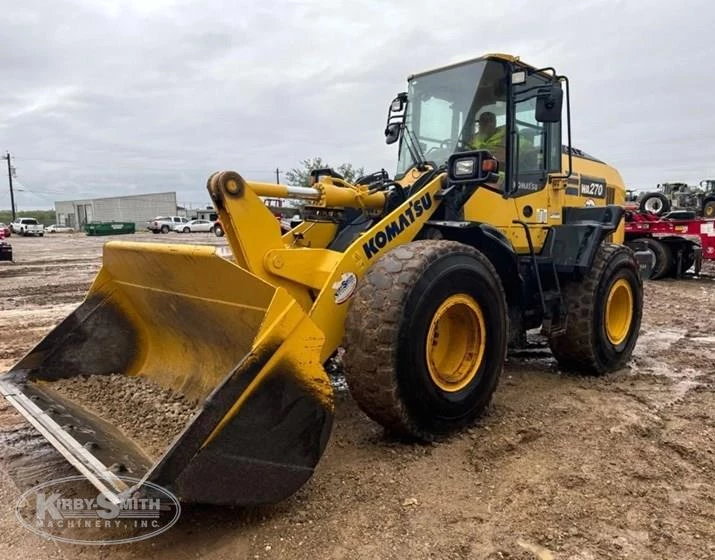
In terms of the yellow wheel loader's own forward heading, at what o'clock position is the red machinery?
The red machinery is roughly at 6 o'clock from the yellow wheel loader.

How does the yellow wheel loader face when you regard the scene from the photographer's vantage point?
facing the viewer and to the left of the viewer
